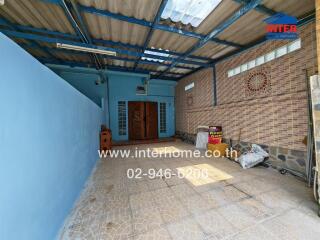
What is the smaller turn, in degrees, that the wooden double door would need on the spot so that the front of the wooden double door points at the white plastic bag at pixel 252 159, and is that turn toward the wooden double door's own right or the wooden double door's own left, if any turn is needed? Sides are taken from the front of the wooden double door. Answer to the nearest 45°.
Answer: approximately 45° to the wooden double door's own left

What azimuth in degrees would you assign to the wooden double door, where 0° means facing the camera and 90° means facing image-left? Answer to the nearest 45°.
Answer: approximately 0°
